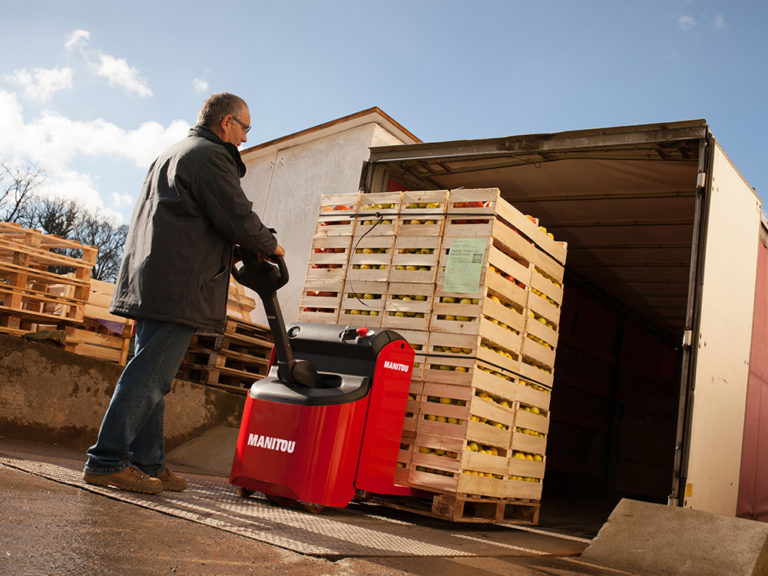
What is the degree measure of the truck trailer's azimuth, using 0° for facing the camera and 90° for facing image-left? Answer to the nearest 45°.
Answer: approximately 225°

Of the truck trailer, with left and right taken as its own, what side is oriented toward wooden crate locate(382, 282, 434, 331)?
back

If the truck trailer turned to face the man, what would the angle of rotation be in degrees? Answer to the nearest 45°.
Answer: approximately 180°

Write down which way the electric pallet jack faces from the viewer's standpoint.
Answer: facing away from the viewer and to the right of the viewer

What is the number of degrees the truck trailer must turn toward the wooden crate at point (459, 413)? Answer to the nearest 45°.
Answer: approximately 180°

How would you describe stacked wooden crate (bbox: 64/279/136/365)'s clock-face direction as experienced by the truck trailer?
The stacked wooden crate is roughly at 7 o'clock from the truck trailer.

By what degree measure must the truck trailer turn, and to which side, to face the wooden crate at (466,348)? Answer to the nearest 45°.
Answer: approximately 180°

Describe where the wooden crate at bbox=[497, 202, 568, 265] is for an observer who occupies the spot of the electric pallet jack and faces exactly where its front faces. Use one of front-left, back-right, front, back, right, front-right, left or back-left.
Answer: front

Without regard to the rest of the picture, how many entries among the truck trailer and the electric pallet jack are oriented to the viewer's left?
0

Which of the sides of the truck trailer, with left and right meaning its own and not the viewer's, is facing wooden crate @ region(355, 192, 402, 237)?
back
